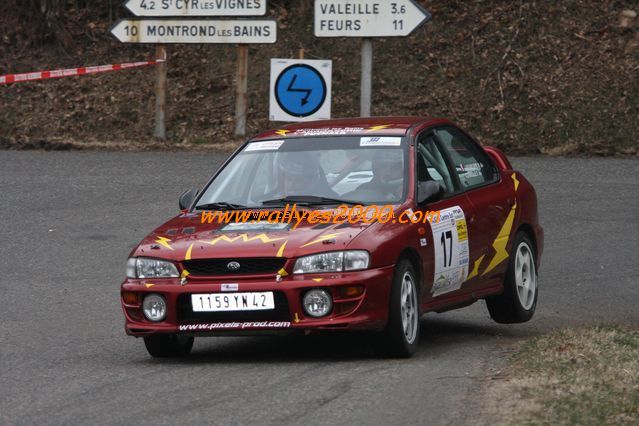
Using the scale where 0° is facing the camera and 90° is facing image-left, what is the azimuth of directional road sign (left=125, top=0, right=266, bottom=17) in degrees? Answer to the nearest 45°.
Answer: approximately 0°

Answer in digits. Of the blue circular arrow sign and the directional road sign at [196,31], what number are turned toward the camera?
2

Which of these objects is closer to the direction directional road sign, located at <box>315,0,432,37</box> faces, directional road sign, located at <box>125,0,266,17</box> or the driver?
the driver

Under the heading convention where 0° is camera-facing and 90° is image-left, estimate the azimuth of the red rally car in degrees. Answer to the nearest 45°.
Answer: approximately 45°

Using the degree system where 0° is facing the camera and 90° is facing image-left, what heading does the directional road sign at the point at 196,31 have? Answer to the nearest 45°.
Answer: approximately 0°

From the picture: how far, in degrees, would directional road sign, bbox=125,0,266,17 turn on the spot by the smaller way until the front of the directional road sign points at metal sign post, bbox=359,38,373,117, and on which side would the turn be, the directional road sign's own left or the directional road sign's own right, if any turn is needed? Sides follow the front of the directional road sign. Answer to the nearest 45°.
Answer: approximately 45° to the directional road sign's own left

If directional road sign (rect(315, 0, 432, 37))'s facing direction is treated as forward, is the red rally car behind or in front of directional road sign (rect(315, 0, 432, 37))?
in front
